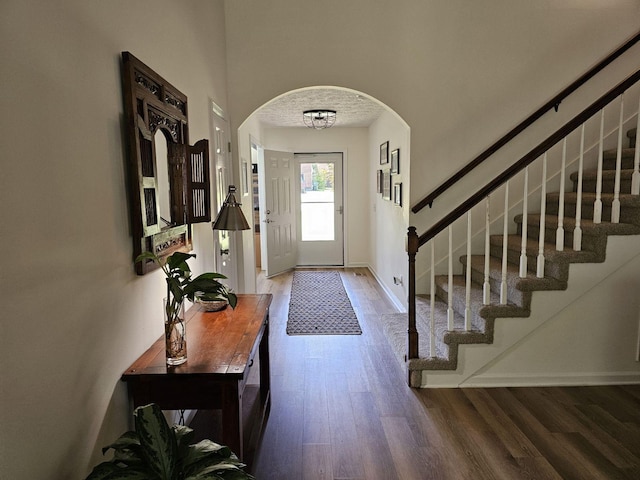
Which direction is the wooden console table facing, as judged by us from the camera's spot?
facing to the right of the viewer

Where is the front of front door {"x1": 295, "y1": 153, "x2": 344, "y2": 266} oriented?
away from the camera

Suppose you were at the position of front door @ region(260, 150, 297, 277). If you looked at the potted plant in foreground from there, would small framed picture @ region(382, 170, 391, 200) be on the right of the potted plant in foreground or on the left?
left

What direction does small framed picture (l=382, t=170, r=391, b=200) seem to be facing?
to the viewer's left

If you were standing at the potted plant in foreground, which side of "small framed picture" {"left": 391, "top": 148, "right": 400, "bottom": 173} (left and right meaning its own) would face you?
left

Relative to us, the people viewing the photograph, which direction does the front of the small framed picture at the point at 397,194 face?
facing to the left of the viewer

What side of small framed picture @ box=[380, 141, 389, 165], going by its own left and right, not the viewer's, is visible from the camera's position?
left

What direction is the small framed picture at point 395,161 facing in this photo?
to the viewer's left

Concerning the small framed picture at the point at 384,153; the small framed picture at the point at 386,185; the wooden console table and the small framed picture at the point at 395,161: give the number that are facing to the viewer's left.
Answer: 3

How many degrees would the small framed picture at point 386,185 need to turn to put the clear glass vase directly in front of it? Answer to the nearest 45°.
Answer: approximately 90° to its left
